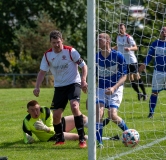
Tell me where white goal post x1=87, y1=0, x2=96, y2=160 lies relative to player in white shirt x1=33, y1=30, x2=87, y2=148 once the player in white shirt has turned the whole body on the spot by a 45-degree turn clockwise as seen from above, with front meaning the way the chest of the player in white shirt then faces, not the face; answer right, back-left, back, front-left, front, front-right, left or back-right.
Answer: front-left

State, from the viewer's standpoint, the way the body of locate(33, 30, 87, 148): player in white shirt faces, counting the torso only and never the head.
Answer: toward the camera

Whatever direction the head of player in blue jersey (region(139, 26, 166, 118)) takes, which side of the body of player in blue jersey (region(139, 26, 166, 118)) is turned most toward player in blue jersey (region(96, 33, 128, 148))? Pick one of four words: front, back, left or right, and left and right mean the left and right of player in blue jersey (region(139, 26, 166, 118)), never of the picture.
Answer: front

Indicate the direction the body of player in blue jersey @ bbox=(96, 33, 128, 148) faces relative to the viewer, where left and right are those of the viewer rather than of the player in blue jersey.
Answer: facing the viewer and to the left of the viewer

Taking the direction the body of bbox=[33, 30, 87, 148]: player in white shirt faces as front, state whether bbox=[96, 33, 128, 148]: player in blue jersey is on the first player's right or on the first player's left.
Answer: on the first player's left
